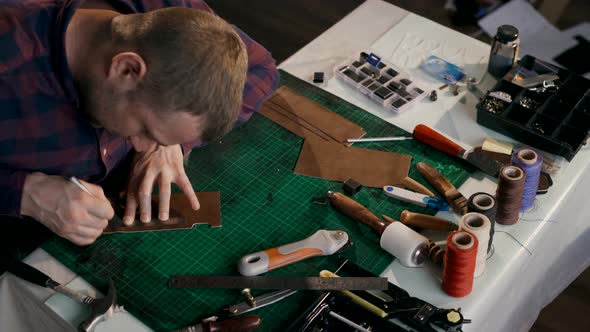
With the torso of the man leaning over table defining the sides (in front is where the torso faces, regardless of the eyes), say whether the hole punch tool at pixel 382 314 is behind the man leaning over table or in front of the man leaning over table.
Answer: in front

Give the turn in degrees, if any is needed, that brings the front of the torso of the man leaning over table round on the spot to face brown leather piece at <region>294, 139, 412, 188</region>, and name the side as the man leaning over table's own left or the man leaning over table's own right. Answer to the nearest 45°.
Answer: approximately 45° to the man leaning over table's own left

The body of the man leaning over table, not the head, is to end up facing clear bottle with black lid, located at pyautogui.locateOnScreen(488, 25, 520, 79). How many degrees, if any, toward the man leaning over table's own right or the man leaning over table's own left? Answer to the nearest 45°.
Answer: approximately 45° to the man leaning over table's own left

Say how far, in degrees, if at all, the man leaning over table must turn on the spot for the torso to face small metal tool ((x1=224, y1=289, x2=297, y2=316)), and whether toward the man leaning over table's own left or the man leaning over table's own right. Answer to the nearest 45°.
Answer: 0° — they already face it

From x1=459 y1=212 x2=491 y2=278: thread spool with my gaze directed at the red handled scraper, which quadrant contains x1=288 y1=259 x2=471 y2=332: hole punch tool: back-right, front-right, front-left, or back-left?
back-left

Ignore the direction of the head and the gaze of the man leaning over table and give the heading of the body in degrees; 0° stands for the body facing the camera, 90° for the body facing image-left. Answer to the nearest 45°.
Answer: approximately 315°

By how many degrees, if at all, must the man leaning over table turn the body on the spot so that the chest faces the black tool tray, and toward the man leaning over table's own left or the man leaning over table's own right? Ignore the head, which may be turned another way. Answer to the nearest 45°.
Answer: approximately 45° to the man leaning over table's own left

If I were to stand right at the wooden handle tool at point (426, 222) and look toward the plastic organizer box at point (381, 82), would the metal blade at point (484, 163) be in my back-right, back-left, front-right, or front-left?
front-right

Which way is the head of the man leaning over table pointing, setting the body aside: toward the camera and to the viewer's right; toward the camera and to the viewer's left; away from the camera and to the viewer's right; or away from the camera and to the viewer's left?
toward the camera and to the viewer's right
